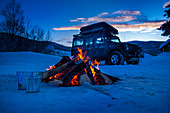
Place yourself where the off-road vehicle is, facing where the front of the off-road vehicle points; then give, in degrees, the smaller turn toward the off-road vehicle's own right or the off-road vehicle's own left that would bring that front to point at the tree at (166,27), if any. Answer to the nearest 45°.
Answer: approximately 90° to the off-road vehicle's own left

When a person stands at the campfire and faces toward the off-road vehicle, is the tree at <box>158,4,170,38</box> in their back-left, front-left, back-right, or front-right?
front-right

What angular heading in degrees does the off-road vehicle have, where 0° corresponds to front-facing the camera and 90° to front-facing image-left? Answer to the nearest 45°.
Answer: approximately 315°

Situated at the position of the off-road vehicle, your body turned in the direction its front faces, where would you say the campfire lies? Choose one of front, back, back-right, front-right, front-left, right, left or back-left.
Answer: front-right

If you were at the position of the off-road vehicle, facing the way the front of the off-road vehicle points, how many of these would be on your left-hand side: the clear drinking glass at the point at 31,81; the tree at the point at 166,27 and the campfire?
1

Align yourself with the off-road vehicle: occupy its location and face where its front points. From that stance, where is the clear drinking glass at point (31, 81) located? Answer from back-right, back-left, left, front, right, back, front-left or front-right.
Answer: front-right
